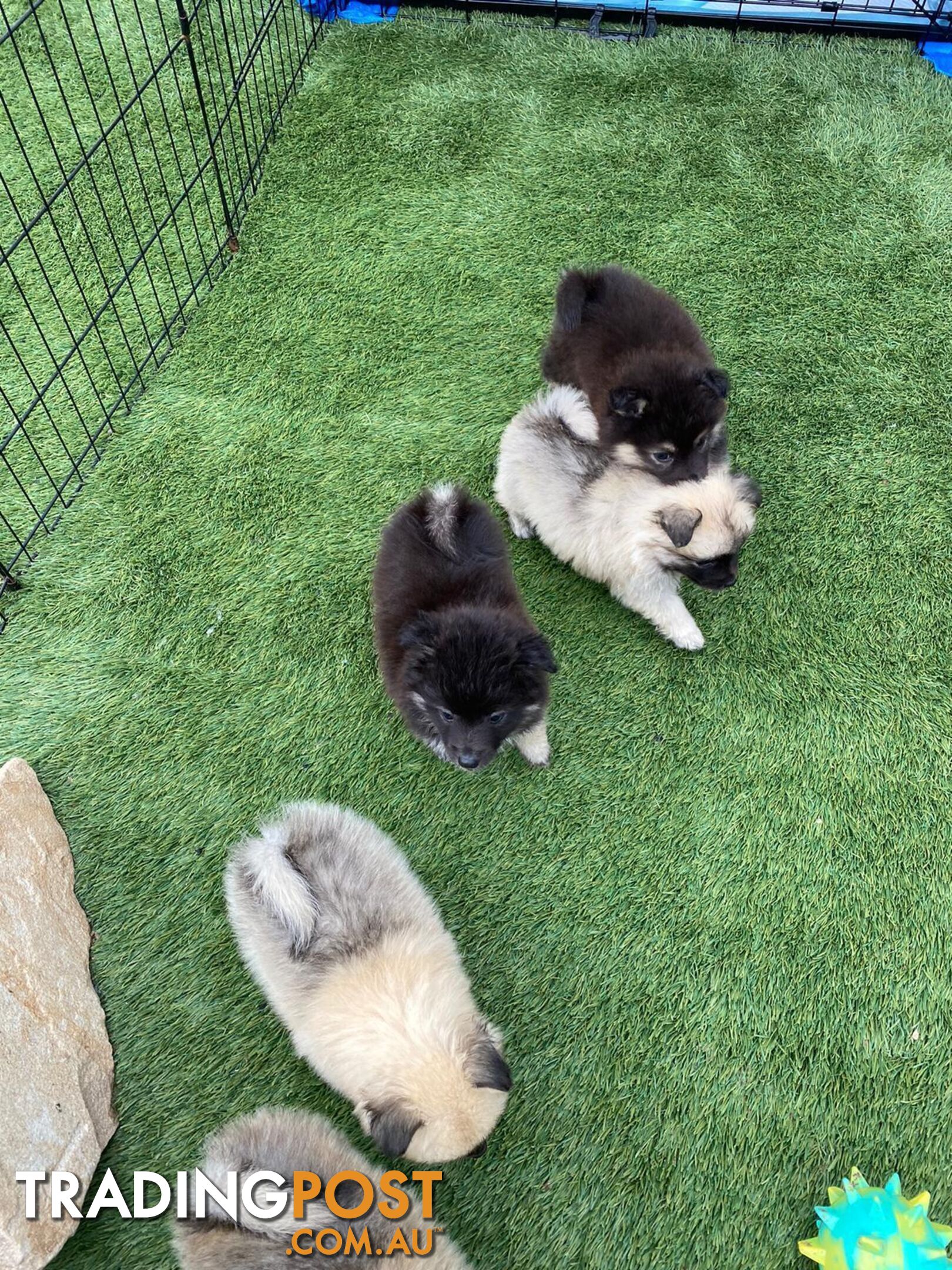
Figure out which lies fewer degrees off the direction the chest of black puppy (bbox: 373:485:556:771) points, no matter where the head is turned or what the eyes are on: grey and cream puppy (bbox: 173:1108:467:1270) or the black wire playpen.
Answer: the grey and cream puppy

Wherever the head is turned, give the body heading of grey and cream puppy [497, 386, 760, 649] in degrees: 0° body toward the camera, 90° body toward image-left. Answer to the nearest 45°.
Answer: approximately 315°

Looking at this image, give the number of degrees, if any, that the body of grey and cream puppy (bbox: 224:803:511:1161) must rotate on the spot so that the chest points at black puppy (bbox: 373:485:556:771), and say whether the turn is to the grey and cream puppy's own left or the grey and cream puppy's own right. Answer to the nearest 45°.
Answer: approximately 90° to the grey and cream puppy's own left

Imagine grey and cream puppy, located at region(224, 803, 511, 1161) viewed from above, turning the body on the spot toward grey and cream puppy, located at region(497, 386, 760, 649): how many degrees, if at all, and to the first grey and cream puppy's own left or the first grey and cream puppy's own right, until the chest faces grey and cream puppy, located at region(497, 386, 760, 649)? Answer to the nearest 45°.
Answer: approximately 90° to the first grey and cream puppy's own left

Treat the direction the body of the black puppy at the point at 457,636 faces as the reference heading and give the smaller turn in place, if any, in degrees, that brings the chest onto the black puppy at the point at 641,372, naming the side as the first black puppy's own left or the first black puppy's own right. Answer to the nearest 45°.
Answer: approximately 135° to the first black puppy's own left

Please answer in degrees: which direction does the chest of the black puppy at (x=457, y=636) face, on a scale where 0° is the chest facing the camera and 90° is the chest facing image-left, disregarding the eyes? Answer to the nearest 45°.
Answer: approximately 0°

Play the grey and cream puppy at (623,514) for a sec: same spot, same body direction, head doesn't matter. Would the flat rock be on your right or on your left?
on your right

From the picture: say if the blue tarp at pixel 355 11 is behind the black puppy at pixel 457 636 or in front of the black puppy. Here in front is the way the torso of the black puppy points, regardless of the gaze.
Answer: behind
